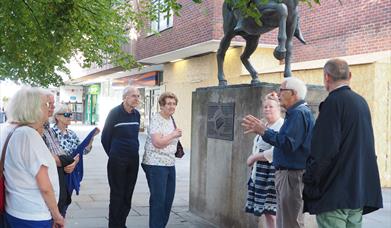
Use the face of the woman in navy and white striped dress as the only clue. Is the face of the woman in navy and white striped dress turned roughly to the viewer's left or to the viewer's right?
to the viewer's left

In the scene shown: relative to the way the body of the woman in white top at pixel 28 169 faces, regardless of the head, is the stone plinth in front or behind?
in front

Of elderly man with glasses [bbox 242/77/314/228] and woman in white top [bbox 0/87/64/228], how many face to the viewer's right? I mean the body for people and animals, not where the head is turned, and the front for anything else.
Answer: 1

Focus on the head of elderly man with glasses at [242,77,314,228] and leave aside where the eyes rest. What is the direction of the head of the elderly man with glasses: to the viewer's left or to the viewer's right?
to the viewer's left

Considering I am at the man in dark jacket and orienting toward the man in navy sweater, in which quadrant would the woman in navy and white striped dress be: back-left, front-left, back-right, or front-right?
front-right

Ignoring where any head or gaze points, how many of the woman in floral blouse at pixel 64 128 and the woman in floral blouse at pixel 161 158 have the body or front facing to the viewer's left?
0

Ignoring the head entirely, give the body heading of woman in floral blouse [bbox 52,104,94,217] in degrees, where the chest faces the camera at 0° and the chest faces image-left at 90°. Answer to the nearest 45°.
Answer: approximately 315°

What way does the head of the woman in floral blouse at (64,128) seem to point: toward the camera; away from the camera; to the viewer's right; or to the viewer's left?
to the viewer's right

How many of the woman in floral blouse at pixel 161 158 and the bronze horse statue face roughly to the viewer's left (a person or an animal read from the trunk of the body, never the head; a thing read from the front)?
0

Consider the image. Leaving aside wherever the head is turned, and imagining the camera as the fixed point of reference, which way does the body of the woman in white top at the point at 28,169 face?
to the viewer's right

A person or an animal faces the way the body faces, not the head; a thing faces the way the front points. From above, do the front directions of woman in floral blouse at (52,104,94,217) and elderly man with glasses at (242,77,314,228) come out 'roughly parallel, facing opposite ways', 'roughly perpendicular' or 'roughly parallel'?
roughly parallel, facing opposite ways

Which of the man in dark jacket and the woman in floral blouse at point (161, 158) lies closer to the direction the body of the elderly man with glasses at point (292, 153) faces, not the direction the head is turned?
the woman in floral blouse

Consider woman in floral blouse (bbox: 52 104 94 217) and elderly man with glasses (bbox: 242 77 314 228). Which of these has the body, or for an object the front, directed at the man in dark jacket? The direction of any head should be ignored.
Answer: the woman in floral blouse

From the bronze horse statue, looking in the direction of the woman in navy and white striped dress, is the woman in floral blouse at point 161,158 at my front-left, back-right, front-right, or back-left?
front-right

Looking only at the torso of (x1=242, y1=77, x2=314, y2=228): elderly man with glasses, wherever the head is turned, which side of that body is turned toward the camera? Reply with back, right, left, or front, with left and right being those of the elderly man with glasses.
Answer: left
